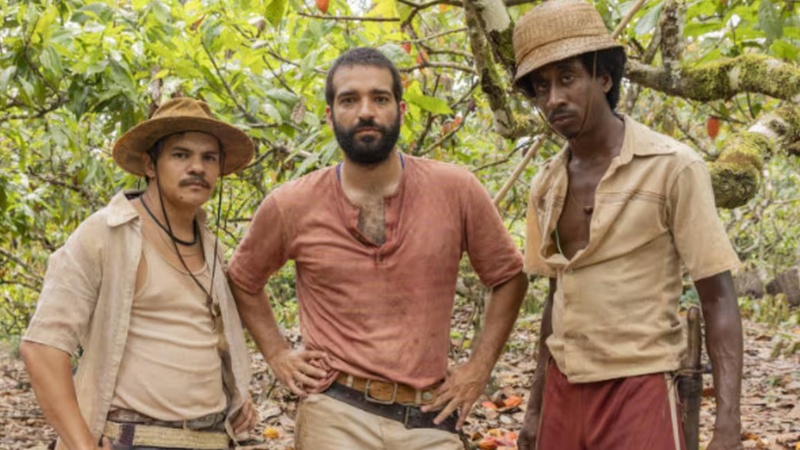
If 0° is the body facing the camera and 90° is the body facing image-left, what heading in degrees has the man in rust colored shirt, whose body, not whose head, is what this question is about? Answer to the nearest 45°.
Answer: approximately 0°

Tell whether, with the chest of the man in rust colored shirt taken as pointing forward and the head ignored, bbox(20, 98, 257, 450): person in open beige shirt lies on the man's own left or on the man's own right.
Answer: on the man's own right

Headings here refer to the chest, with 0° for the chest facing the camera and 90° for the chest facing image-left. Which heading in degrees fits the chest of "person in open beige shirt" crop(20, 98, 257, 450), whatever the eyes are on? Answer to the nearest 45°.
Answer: approximately 315°

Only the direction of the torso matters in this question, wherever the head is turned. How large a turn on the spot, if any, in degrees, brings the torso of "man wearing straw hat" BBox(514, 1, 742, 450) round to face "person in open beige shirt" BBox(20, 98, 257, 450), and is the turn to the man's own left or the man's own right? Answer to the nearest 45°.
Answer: approximately 45° to the man's own right

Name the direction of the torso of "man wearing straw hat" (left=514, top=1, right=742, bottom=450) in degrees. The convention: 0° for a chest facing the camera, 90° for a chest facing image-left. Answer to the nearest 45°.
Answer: approximately 45°
